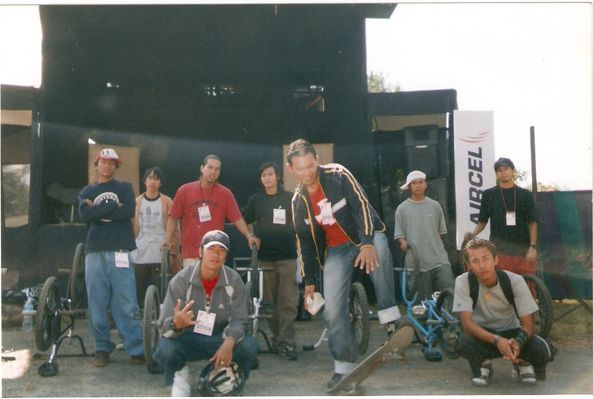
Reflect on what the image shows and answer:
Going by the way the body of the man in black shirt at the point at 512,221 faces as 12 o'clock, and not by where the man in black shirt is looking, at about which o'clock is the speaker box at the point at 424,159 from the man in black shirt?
The speaker box is roughly at 5 o'clock from the man in black shirt.

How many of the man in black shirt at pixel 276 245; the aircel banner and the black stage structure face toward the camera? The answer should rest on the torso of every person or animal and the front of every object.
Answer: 3

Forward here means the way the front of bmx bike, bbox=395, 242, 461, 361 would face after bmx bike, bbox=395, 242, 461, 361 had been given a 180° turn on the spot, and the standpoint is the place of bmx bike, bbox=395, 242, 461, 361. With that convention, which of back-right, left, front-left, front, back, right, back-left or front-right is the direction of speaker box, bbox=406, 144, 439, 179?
front-left

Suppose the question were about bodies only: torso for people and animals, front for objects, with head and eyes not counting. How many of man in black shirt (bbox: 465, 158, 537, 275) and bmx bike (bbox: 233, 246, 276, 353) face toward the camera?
2

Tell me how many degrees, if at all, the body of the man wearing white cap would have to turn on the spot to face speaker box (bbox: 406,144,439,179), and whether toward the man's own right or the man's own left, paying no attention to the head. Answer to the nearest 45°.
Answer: approximately 180°

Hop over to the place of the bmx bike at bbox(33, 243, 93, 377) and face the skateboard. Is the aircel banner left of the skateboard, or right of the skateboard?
left

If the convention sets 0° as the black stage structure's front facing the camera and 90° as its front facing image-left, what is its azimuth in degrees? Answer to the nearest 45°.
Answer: approximately 0°

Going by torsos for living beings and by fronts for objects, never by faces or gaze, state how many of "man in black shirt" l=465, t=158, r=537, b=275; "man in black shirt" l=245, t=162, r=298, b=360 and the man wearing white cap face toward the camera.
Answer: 3

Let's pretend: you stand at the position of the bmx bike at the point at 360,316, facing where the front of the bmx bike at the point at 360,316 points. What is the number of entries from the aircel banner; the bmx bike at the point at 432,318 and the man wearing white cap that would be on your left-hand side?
3

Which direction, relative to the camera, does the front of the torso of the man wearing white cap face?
toward the camera

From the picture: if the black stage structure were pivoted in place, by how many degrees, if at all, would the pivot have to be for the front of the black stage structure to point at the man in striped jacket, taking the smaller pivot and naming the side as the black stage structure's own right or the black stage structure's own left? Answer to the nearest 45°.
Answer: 0° — it already faces them

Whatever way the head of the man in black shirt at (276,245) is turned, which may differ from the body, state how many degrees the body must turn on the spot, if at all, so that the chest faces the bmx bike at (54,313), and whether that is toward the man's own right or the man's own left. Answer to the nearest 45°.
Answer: approximately 90° to the man's own right

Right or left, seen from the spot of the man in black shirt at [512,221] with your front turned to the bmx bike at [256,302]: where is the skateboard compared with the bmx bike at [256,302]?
left

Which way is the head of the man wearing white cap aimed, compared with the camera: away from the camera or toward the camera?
toward the camera

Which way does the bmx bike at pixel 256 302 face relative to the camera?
toward the camera

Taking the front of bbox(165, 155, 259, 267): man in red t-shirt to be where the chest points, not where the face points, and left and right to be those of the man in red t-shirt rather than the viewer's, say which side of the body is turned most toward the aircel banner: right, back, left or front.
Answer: left
